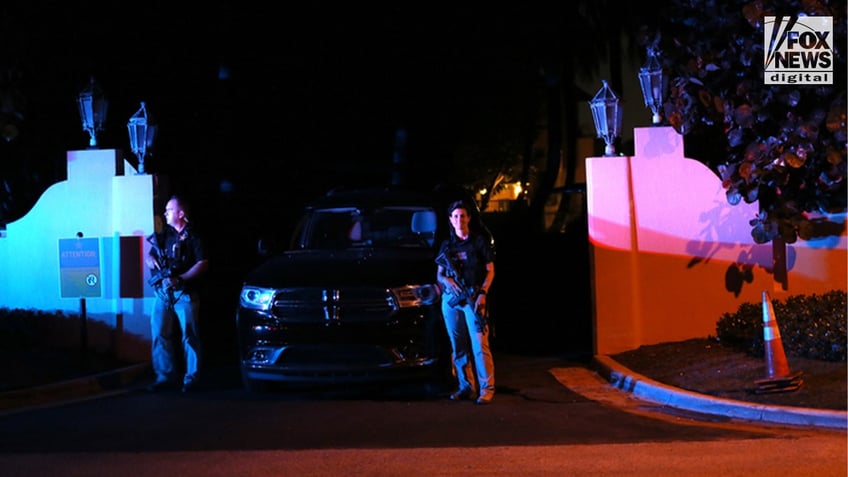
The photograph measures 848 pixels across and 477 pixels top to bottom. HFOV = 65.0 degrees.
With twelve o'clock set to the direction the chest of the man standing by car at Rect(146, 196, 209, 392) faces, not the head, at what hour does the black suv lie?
The black suv is roughly at 9 o'clock from the man standing by car.

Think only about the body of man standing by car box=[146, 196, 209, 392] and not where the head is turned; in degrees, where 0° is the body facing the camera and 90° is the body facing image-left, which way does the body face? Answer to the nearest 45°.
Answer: approximately 45°

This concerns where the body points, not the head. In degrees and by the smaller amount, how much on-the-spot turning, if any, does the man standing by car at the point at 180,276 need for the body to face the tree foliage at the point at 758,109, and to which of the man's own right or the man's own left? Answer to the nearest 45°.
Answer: approximately 135° to the man's own left

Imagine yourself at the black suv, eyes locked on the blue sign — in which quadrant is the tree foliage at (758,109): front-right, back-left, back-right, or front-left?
back-right

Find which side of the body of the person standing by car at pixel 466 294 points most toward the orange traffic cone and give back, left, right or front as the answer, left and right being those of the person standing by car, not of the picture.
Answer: left

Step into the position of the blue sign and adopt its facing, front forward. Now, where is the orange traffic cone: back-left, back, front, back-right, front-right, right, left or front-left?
front-left

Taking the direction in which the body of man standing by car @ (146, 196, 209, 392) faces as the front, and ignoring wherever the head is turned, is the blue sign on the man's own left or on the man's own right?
on the man's own right

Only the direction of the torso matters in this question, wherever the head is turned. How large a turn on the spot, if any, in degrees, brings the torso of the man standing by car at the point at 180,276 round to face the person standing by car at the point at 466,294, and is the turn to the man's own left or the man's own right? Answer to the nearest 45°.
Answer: approximately 90° to the man's own left
